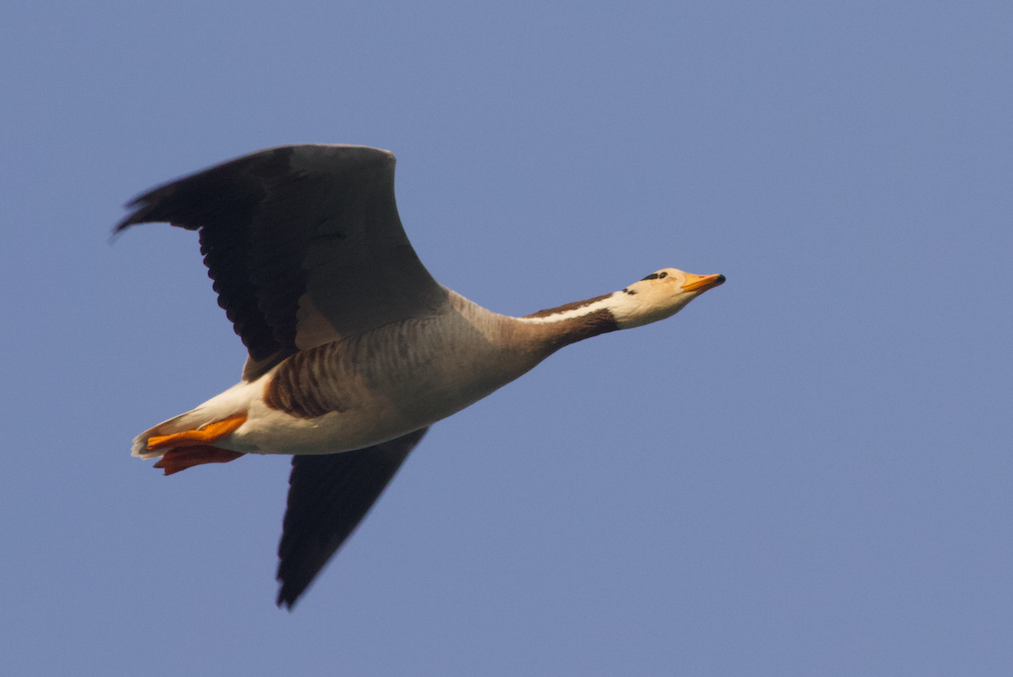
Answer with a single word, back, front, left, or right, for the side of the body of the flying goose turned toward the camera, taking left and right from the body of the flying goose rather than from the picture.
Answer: right
